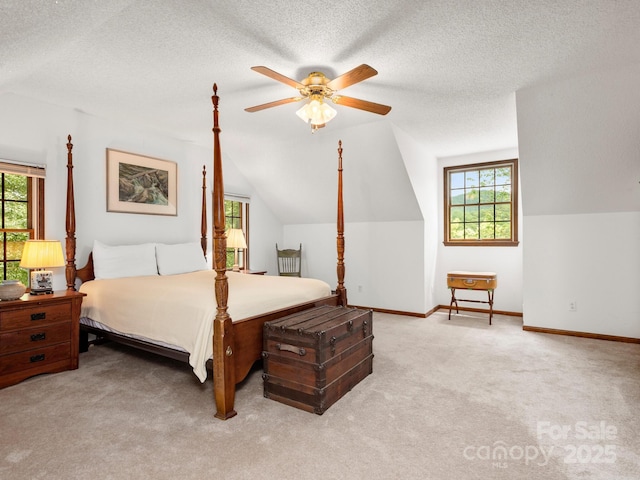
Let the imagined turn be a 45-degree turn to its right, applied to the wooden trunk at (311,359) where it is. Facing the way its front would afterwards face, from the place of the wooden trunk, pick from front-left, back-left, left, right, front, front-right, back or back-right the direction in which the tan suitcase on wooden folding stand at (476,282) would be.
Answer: back-left

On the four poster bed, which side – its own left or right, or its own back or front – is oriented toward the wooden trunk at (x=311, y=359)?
front

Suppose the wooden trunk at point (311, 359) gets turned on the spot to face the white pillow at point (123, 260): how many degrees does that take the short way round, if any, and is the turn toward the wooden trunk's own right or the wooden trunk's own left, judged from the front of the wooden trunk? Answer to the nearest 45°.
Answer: approximately 180°

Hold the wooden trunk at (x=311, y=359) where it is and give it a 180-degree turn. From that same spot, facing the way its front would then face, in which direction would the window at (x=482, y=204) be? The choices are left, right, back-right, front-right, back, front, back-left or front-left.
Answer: right

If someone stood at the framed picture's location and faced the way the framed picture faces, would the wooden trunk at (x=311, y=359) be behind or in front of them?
in front

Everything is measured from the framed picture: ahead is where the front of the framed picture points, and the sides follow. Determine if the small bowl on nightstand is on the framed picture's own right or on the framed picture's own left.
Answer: on the framed picture's own right

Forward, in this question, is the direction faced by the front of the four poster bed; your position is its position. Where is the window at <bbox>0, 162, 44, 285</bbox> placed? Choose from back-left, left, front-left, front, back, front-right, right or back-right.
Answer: back

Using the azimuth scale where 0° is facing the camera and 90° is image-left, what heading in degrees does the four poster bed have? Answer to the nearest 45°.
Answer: approximately 315°

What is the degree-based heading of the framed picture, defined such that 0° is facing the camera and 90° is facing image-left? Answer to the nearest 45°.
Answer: approximately 315°

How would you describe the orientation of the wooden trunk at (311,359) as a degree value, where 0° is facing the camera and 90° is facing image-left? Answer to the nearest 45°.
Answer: approximately 315°

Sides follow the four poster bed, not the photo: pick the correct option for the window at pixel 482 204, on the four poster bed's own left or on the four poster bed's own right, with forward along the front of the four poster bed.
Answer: on the four poster bed's own left
